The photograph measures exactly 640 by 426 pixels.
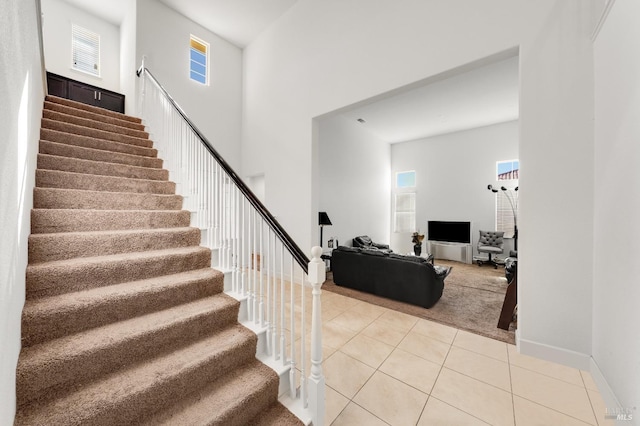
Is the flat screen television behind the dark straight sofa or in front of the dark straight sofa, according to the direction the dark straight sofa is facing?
in front

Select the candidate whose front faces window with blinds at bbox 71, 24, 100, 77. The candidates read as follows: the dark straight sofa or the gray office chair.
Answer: the gray office chair

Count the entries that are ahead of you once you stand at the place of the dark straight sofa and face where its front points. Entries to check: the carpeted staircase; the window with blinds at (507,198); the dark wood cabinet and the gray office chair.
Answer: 2

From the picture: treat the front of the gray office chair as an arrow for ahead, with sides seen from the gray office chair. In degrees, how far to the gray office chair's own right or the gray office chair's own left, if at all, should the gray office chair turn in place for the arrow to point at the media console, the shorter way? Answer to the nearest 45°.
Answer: approximately 45° to the gray office chair's own right

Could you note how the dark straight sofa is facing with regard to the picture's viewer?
facing away from the viewer and to the right of the viewer

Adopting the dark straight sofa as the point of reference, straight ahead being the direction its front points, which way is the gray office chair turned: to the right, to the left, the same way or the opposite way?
the opposite way

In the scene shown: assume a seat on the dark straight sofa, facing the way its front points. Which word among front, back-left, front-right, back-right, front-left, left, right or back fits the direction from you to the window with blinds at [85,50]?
back-left

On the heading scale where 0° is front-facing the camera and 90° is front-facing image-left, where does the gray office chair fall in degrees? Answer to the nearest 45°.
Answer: approximately 45°

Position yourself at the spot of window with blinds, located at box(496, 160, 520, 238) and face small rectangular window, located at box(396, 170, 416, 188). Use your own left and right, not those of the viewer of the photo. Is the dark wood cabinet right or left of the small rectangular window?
left

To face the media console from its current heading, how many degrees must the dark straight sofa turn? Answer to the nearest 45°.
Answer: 0° — it already faces it

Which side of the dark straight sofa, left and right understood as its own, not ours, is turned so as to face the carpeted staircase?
back
